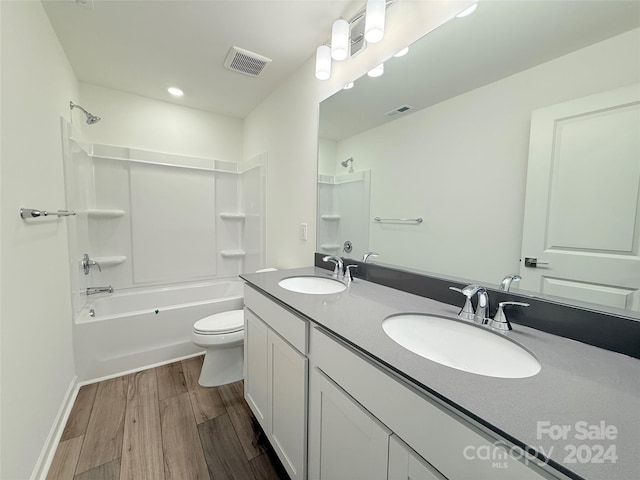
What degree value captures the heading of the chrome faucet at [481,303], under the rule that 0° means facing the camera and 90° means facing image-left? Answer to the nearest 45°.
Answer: approximately 45°

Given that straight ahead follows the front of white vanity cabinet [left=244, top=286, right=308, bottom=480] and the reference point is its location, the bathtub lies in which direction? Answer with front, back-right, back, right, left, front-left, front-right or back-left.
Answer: right

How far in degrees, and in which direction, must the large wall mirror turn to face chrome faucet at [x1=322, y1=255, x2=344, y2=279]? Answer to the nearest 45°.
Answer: approximately 45° to its right

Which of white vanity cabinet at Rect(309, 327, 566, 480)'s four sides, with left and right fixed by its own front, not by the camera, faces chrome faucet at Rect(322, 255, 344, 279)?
right

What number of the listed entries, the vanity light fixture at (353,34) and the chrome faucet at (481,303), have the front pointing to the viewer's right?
0

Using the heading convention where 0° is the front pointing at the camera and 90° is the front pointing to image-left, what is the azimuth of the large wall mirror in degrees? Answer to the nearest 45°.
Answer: approximately 45°
